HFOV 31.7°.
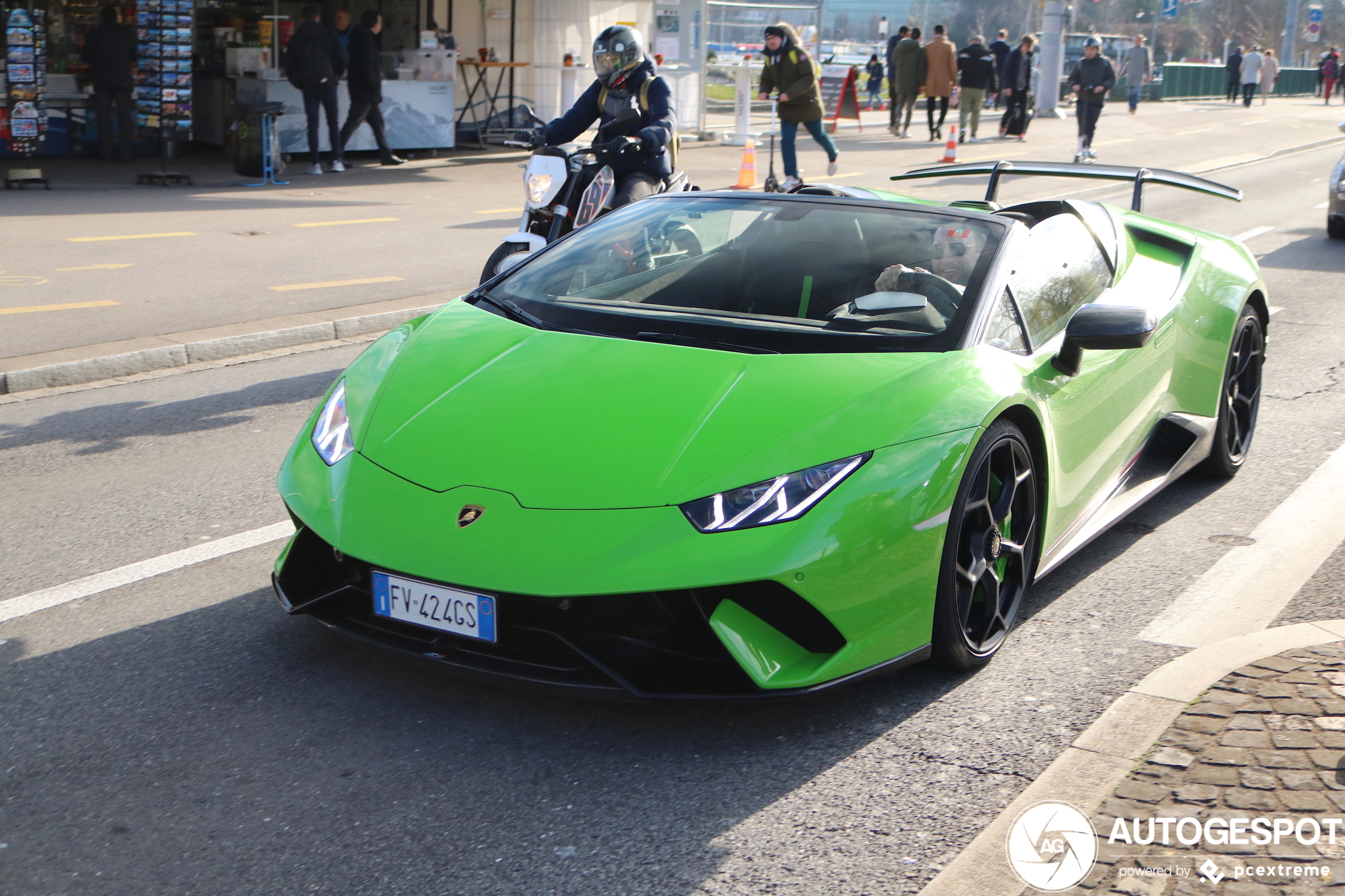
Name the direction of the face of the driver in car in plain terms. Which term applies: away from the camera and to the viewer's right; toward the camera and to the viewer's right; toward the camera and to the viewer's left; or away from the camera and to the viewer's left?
toward the camera and to the viewer's left

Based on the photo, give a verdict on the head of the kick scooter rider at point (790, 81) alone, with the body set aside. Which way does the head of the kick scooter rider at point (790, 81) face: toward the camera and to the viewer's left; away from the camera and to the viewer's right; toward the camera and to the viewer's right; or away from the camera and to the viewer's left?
toward the camera and to the viewer's left

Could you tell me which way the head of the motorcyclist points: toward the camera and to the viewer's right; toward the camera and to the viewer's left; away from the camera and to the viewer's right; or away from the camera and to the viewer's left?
toward the camera and to the viewer's left

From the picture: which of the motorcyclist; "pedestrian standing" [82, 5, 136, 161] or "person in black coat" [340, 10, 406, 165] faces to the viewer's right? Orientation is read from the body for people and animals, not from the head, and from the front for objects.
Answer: the person in black coat

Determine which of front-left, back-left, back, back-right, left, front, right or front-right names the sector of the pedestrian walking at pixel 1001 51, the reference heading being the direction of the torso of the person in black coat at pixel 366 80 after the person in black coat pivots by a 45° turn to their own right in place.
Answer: left

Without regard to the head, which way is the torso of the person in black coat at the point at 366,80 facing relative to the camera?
to the viewer's right

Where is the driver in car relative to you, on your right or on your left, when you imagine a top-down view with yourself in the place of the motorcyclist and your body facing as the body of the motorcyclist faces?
on your left

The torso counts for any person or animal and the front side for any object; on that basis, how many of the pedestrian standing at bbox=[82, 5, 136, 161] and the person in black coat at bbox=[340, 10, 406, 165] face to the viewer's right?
1
